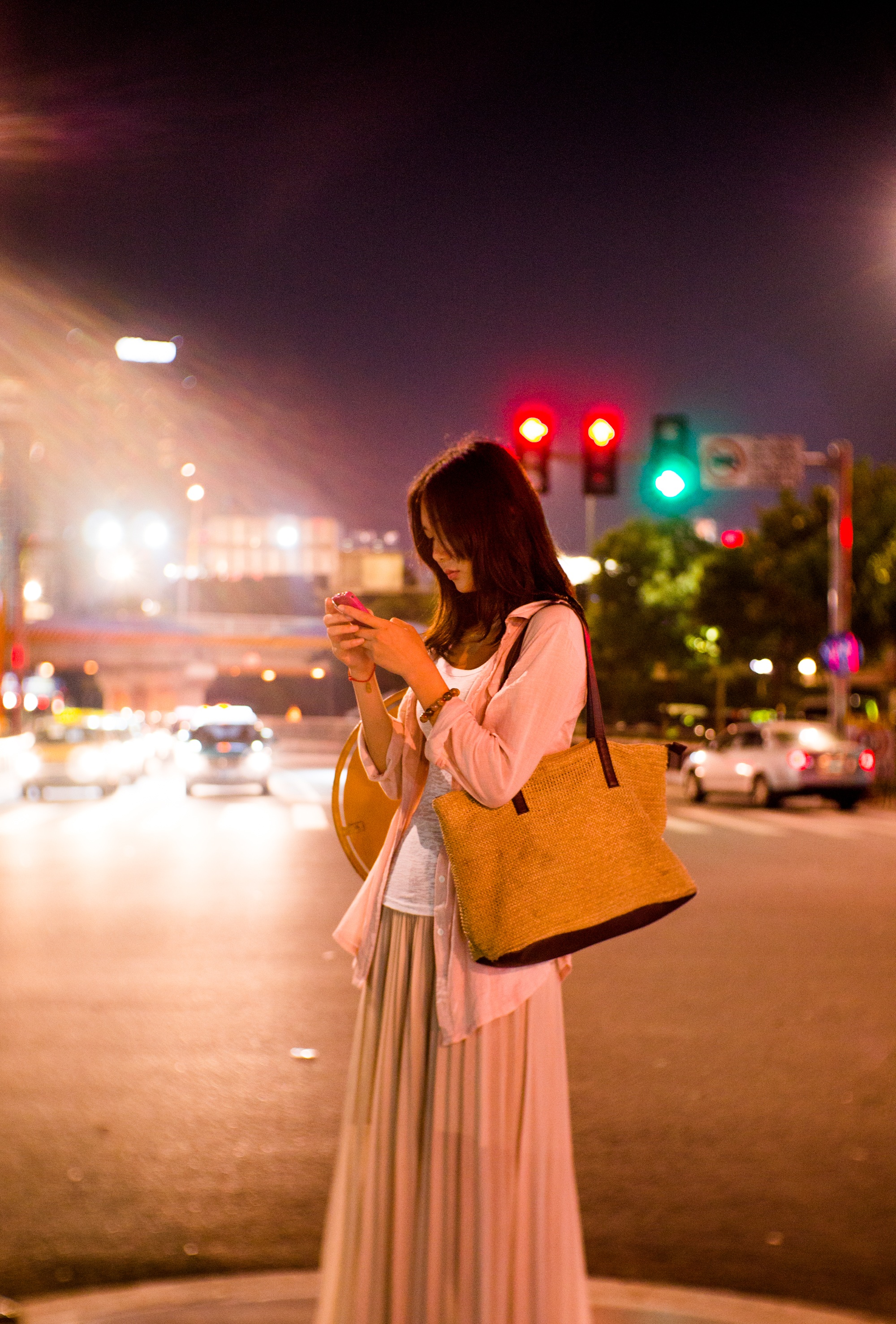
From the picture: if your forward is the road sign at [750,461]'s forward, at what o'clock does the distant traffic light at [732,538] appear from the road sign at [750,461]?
The distant traffic light is roughly at 6 o'clock from the road sign.

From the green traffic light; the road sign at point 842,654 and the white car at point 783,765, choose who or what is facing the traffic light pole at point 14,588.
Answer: the white car

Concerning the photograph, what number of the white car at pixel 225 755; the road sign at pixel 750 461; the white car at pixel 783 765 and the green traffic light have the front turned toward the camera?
3

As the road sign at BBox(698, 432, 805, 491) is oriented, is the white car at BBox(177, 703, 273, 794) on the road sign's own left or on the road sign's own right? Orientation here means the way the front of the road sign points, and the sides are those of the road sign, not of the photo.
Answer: on the road sign's own right

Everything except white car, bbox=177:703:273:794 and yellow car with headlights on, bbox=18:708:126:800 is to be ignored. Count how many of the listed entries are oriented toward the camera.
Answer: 2

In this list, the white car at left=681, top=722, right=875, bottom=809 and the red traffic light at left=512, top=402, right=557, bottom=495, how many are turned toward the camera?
1

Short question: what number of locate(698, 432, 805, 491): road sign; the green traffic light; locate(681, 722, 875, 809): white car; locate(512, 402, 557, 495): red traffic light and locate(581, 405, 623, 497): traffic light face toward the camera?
4
